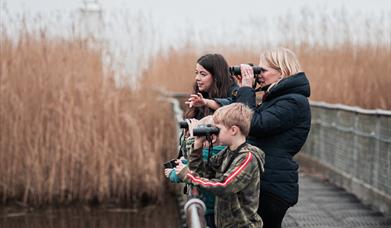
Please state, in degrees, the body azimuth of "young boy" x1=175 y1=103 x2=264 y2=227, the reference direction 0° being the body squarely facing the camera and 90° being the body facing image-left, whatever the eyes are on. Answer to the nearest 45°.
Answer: approximately 90°

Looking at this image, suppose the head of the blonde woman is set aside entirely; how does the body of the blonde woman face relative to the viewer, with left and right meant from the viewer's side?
facing to the left of the viewer

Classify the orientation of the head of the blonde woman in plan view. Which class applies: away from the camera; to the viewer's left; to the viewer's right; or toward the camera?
to the viewer's left

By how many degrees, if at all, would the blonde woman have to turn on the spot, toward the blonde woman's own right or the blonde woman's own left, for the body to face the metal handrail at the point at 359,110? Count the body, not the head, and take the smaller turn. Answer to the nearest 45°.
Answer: approximately 90° to the blonde woman's own right

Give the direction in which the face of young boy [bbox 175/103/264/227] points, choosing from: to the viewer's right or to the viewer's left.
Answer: to the viewer's left
